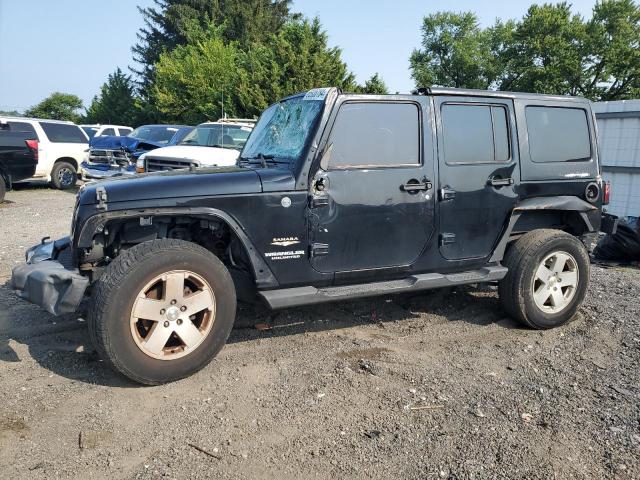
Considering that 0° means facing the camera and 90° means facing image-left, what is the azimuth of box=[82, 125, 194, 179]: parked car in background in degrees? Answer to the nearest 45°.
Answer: approximately 45°

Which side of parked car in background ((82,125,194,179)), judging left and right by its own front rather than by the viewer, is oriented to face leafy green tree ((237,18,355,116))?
back

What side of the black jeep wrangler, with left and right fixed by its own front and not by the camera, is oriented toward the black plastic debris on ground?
back

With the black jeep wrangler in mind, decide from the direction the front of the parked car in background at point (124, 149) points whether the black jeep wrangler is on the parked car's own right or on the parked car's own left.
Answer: on the parked car's own left

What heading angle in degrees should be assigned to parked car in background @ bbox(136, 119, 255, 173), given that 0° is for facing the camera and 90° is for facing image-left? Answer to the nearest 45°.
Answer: approximately 45°

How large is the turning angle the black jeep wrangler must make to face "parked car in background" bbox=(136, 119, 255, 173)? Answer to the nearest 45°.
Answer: approximately 135° to its right
